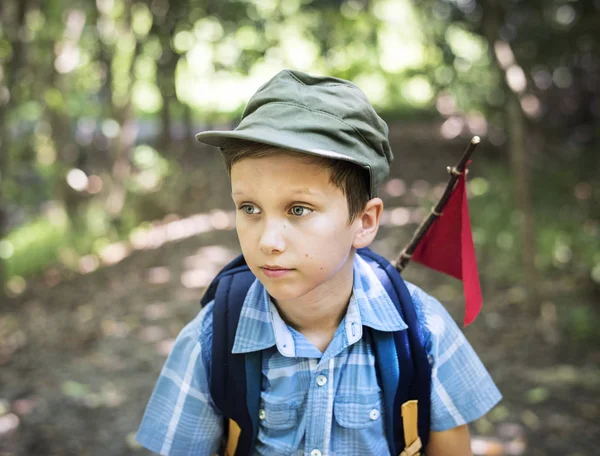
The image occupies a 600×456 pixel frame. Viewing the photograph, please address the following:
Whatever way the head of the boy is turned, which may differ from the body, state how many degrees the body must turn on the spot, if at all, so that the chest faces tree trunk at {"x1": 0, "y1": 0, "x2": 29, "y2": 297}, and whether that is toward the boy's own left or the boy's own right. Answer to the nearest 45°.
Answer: approximately 135° to the boy's own right

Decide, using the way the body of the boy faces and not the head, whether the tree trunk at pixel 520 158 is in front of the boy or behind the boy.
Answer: behind

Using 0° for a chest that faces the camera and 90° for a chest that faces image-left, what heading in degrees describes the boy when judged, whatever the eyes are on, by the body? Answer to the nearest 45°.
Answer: approximately 0°

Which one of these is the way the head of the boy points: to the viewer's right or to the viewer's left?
to the viewer's left
